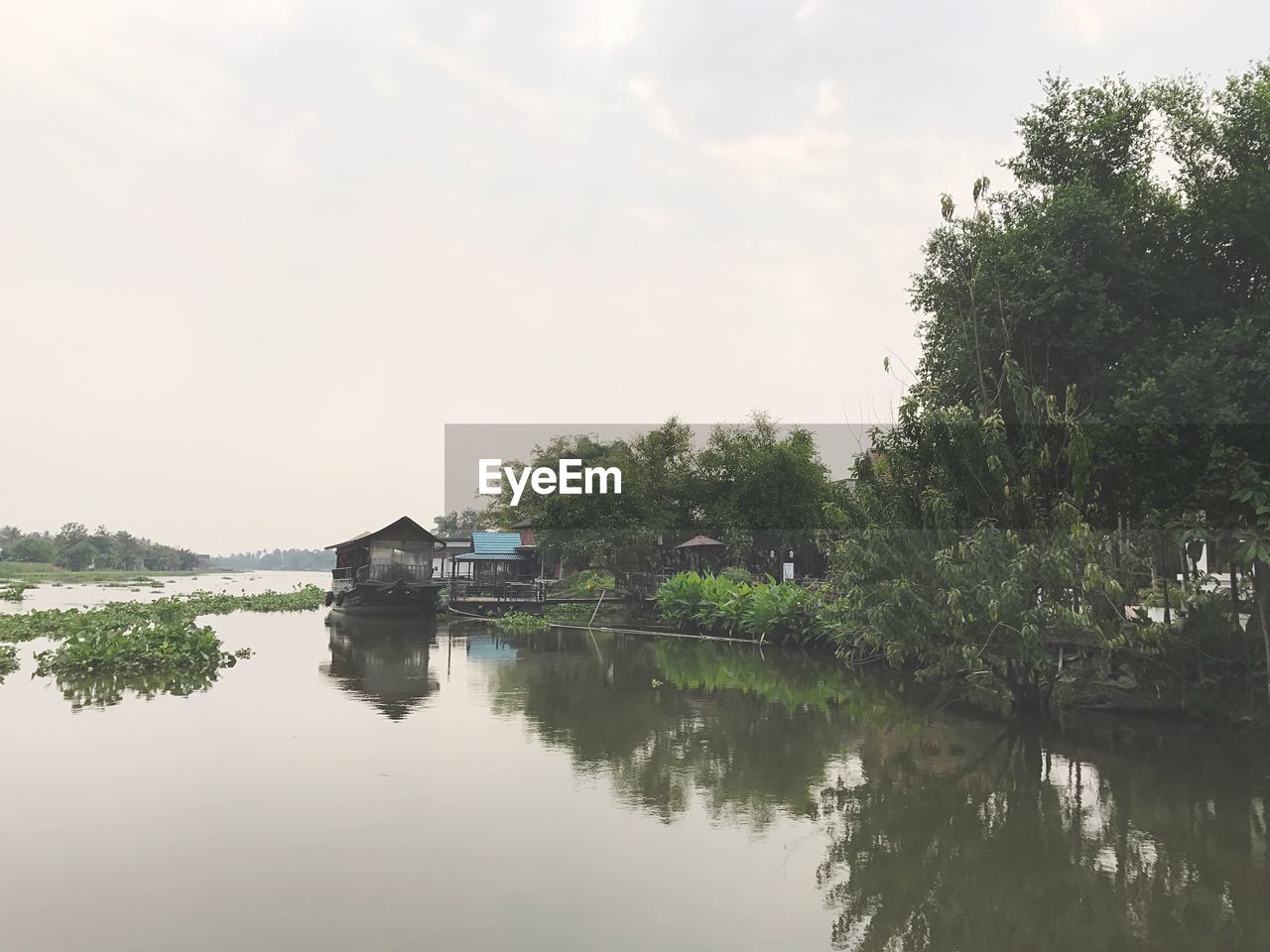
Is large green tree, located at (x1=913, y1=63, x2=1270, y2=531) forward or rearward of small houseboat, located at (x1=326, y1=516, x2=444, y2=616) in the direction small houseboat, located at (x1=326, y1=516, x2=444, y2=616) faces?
forward

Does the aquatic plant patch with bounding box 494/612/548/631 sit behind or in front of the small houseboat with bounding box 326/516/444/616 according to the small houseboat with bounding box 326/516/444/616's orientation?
in front

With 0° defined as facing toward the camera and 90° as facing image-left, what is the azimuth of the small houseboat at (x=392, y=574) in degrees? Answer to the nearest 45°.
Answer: approximately 0°
